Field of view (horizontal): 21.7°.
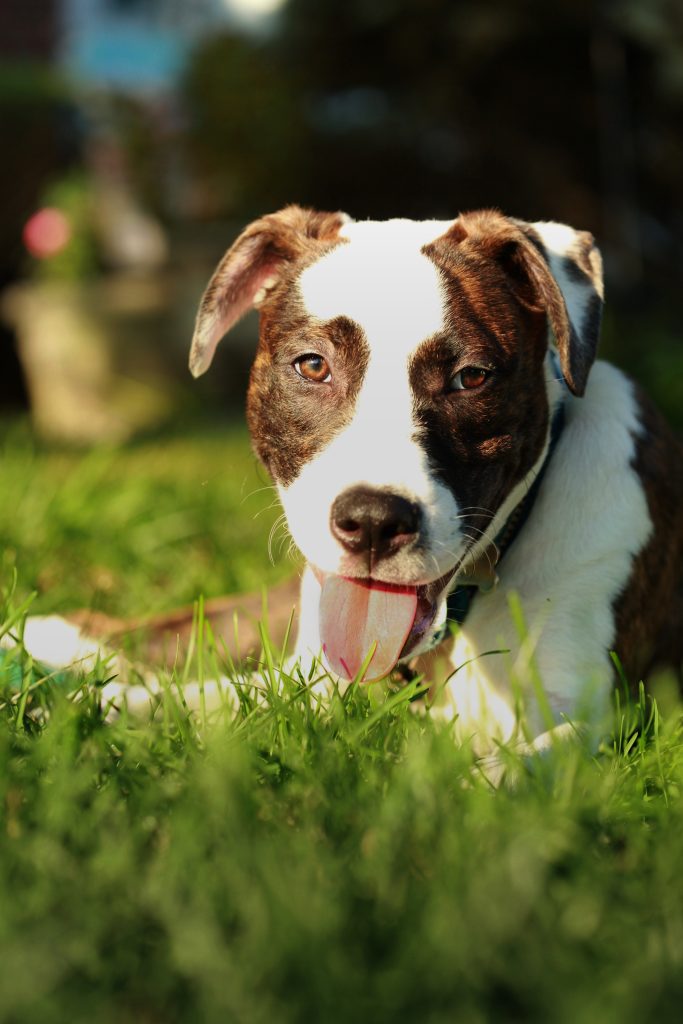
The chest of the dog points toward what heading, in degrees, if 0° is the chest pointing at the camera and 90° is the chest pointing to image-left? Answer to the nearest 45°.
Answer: approximately 45°

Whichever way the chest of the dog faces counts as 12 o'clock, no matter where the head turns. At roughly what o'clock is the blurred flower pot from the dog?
The blurred flower pot is roughly at 4 o'clock from the dog.
